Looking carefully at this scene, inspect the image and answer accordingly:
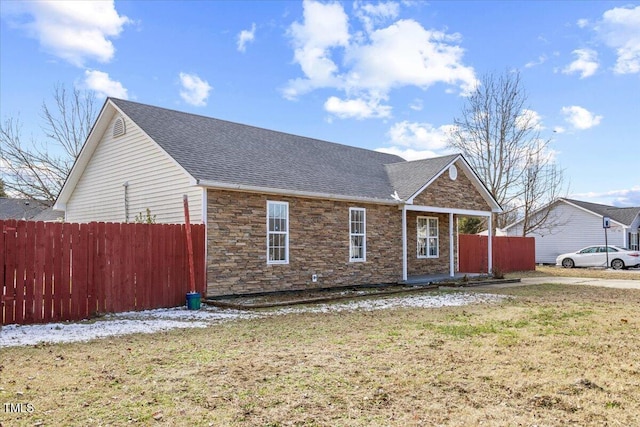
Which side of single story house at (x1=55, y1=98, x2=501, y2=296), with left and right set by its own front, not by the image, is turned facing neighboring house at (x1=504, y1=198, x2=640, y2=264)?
left

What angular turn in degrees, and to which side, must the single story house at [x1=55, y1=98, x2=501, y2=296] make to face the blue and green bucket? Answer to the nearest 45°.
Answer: approximately 45° to its right

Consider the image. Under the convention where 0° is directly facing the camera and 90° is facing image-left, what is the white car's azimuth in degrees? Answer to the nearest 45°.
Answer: approximately 90°

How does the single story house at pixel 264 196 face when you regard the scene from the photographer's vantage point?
facing the viewer and to the right of the viewer

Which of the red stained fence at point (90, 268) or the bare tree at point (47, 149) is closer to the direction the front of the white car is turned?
the bare tree

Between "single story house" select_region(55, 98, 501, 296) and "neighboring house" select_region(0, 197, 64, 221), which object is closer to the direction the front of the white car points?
the neighboring house

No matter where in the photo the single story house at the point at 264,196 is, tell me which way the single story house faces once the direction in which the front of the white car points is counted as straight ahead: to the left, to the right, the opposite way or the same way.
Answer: the opposite way

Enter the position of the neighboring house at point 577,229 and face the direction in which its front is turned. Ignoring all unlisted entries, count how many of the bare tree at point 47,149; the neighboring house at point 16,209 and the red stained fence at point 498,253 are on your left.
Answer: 0
